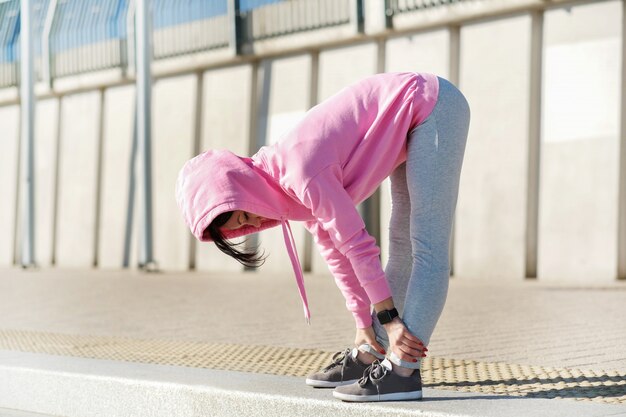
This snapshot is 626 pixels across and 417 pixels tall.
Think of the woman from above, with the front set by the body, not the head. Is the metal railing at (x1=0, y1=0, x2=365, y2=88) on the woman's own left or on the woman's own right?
on the woman's own right

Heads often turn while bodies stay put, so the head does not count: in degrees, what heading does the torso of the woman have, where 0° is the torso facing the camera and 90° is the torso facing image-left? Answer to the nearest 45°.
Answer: approximately 90°

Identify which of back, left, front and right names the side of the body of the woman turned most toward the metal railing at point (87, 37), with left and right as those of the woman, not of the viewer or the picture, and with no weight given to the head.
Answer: right

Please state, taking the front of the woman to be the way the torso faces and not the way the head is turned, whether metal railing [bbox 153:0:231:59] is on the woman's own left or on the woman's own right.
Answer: on the woman's own right
